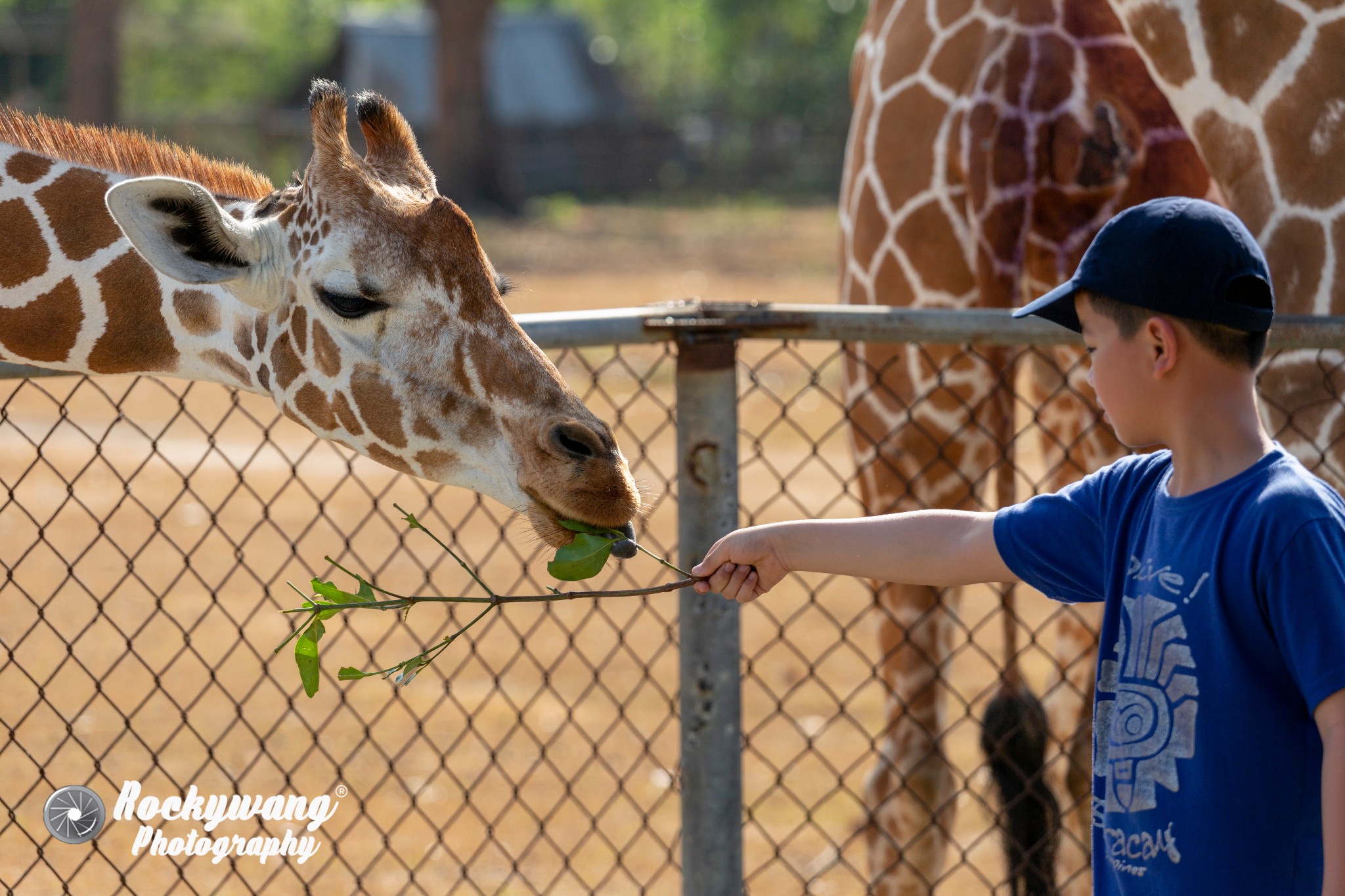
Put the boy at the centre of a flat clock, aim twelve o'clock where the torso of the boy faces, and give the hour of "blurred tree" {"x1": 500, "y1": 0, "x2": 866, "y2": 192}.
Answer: The blurred tree is roughly at 4 o'clock from the boy.

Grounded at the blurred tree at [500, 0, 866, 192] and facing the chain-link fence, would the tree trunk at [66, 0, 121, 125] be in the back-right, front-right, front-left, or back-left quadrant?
front-right

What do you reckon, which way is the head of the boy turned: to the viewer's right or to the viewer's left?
to the viewer's left

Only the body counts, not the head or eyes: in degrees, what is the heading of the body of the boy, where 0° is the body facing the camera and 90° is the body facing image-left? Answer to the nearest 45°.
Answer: approximately 45°

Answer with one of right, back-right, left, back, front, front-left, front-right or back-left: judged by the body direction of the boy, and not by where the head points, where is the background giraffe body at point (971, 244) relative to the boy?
back-right

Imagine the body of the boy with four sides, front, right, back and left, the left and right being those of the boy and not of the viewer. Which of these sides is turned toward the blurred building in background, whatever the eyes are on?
right
